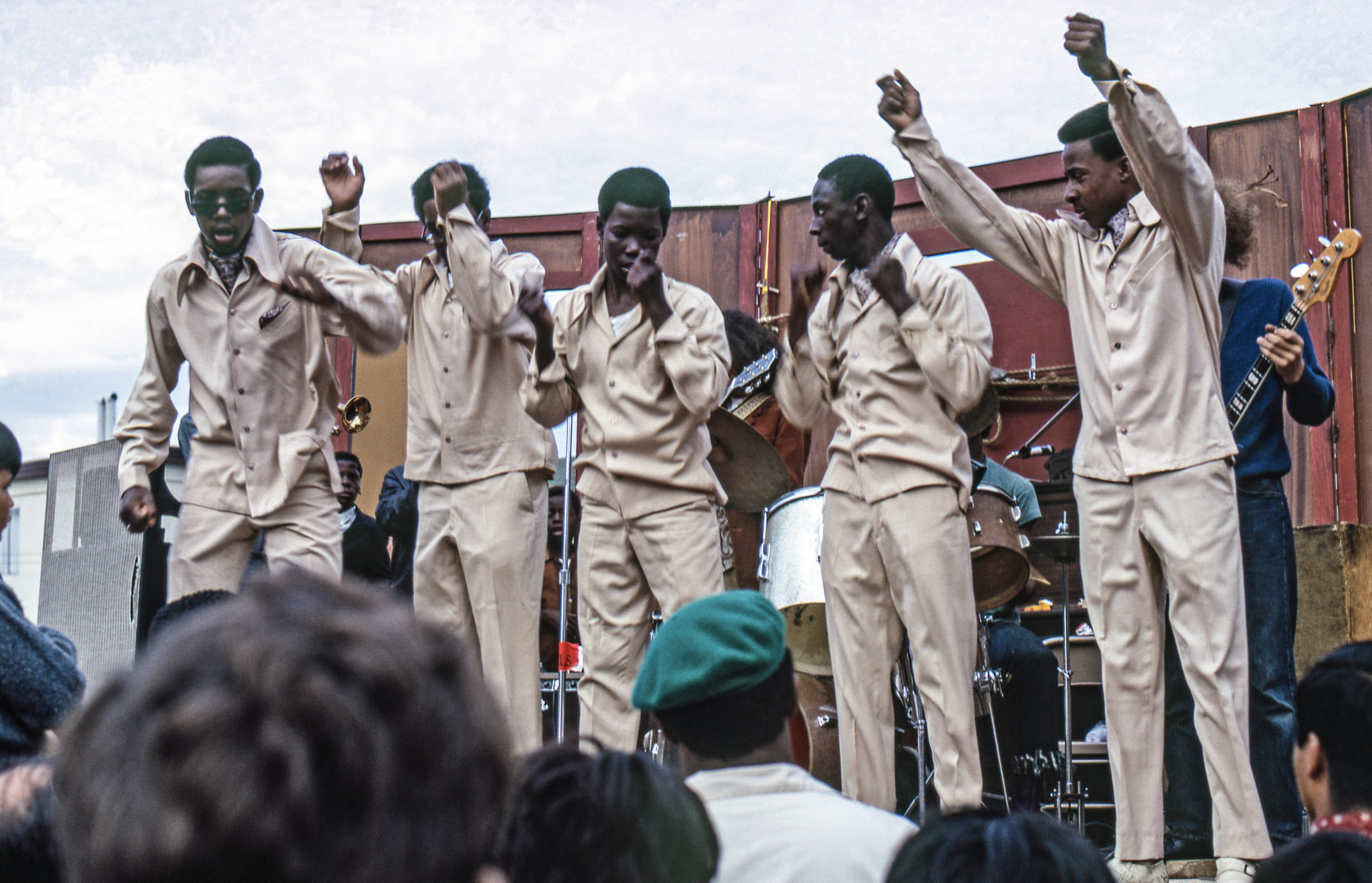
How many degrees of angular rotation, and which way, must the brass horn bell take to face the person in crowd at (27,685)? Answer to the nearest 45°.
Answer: approximately 45° to its right

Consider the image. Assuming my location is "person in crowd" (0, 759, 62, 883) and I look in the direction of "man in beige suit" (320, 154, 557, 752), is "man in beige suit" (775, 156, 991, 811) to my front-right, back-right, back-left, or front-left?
front-right

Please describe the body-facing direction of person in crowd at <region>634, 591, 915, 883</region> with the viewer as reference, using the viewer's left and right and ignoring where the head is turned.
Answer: facing away from the viewer

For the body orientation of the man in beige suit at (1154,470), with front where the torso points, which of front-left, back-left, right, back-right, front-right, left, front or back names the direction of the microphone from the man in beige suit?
back-right

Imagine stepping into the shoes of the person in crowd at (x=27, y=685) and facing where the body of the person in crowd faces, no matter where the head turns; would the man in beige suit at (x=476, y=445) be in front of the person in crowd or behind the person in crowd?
in front

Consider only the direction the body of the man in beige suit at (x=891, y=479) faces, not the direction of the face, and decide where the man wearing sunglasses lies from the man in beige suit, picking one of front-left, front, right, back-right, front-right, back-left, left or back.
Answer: front-right

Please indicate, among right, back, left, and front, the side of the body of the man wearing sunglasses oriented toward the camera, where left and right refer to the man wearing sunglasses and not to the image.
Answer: front

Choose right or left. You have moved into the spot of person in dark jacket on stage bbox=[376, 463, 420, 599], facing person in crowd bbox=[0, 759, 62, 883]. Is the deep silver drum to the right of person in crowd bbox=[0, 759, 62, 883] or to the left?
left

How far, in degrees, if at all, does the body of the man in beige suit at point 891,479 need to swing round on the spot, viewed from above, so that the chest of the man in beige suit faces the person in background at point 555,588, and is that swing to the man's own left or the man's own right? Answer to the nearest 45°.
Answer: approximately 90° to the man's own right

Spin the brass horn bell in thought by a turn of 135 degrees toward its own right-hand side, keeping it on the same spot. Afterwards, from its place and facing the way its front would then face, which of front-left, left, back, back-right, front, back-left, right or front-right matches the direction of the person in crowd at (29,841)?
left

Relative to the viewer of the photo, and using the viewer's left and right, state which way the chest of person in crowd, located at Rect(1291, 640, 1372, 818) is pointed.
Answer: facing away from the viewer and to the left of the viewer
